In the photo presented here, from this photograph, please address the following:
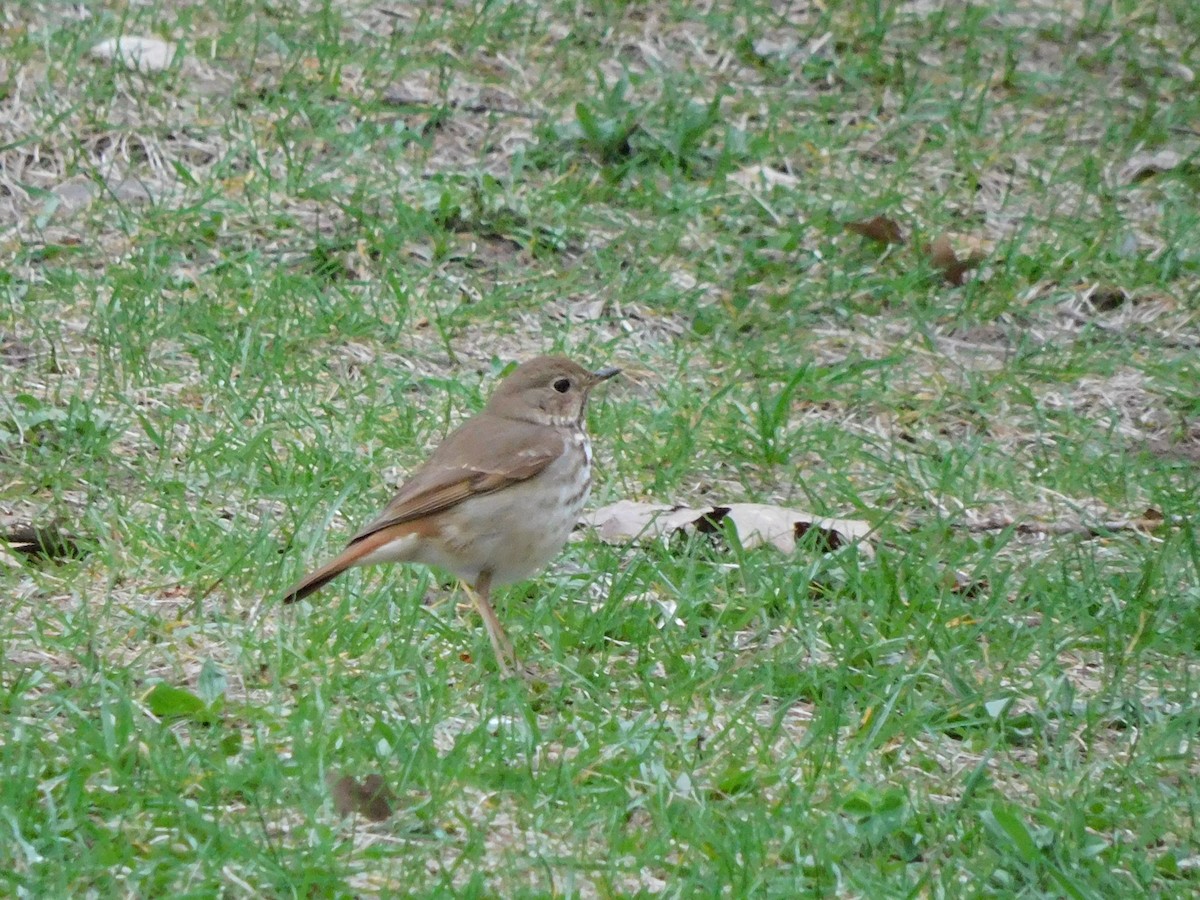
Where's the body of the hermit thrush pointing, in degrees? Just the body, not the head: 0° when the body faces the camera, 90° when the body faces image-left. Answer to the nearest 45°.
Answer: approximately 270°

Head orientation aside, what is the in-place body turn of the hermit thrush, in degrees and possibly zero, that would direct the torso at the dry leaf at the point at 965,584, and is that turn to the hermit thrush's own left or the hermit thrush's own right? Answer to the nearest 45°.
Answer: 0° — it already faces it

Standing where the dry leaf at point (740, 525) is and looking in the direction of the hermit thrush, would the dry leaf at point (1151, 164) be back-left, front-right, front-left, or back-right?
back-right

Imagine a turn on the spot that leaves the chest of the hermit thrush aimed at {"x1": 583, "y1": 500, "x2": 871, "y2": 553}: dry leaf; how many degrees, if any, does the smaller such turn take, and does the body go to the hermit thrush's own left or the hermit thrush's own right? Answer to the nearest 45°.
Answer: approximately 45° to the hermit thrush's own left

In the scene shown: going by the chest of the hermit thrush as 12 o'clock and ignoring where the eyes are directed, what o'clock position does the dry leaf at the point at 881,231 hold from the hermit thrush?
The dry leaf is roughly at 10 o'clock from the hermit thrush.

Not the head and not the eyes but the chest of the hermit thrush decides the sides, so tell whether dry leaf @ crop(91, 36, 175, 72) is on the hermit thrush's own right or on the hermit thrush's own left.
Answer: on the hermit thrush's own left

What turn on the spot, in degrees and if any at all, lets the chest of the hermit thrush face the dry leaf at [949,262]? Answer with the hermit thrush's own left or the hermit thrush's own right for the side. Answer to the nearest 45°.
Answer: approximately 45° to the hermit thrush's own left

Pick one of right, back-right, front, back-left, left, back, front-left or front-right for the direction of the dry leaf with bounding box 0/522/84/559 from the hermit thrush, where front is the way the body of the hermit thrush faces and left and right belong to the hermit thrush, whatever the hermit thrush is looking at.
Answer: back

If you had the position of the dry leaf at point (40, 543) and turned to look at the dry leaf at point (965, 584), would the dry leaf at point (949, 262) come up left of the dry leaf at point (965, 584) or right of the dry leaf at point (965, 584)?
left
